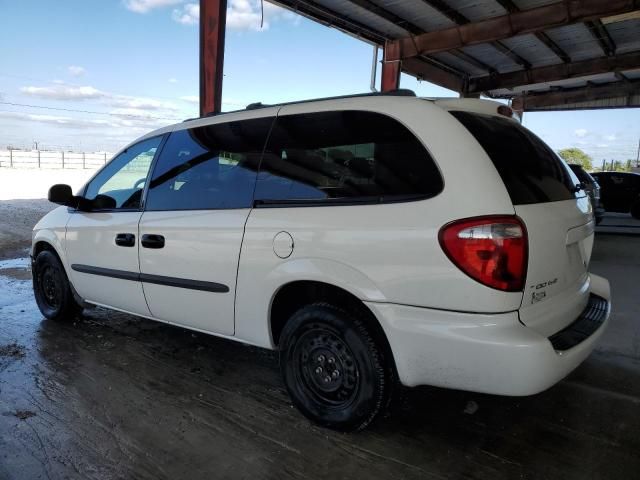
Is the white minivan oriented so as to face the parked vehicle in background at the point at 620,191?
no

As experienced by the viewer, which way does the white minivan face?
facing away from the viewer and to the left of the viewer

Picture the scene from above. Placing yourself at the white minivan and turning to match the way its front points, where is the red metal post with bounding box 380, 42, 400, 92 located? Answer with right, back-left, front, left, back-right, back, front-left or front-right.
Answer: front-right

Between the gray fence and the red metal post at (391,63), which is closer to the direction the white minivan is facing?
the gray fence

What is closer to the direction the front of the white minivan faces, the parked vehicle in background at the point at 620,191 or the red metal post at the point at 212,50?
the red metal post

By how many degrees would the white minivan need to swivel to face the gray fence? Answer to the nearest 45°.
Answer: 0° — it already faces it

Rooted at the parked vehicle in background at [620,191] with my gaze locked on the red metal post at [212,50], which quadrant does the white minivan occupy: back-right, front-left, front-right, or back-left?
front-left

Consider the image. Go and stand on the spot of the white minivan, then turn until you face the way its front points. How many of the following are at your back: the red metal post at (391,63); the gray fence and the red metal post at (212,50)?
0

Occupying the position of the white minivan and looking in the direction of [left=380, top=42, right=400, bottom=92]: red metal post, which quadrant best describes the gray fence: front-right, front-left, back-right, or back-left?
front-left

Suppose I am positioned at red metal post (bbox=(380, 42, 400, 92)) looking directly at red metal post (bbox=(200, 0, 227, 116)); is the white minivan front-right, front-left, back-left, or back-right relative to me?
front-left

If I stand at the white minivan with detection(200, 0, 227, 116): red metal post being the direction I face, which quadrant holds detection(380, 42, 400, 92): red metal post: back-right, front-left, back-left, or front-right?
front-right
